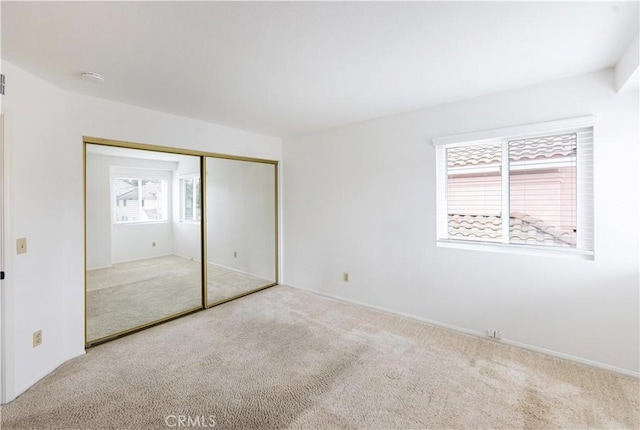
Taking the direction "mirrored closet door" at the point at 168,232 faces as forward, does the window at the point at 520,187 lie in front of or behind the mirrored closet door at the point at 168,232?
in front

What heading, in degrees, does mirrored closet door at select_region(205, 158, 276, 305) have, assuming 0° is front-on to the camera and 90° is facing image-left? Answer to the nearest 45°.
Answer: approximately 315°

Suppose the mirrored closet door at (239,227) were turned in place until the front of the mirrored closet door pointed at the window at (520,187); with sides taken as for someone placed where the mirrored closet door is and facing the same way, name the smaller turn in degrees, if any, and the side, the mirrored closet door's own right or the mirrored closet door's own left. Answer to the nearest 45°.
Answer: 0° — it already faces it

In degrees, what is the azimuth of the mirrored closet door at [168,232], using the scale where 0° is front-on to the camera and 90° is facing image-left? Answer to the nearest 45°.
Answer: approximately 315°
